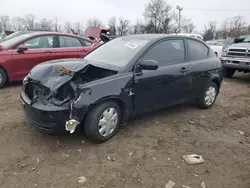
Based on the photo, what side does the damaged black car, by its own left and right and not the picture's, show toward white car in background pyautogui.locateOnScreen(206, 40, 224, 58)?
back

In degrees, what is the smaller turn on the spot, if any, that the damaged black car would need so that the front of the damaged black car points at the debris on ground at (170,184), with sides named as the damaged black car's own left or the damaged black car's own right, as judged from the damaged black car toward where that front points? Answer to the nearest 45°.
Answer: approximately 90° to the damaged black car's own left

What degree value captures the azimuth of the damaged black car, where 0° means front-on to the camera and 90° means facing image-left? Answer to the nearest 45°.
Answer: approximately 45°

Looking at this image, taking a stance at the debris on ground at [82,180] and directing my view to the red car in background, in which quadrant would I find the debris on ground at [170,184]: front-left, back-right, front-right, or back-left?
back-right

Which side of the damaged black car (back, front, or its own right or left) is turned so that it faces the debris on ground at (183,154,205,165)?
left

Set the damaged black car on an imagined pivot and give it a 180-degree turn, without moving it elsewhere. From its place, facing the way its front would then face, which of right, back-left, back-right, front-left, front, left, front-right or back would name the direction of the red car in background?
left

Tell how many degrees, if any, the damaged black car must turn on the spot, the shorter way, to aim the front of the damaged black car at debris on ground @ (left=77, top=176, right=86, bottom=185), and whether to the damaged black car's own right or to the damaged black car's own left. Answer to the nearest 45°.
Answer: approximately 45° to the damaged black car's own left
